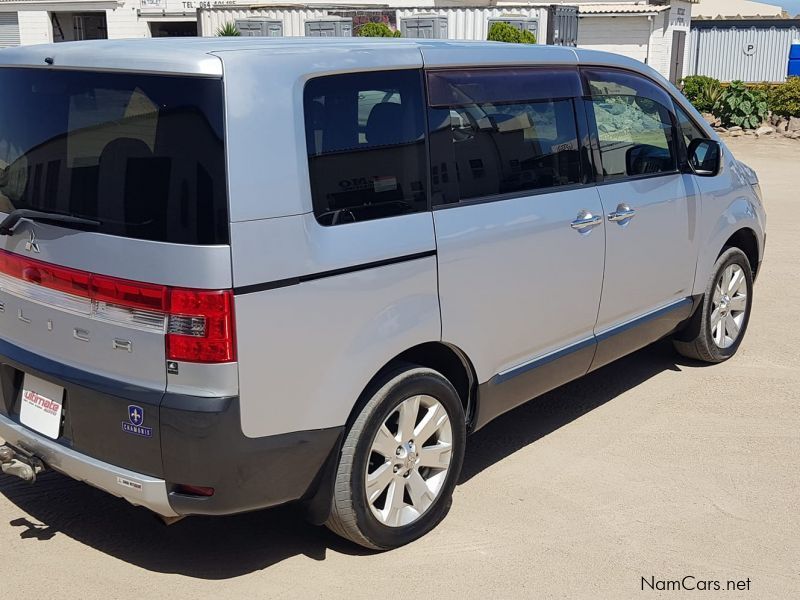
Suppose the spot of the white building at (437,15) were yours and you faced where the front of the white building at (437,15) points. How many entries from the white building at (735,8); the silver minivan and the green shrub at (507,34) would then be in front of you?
2

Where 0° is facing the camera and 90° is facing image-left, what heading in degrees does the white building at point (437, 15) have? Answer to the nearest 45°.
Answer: approximately 0°

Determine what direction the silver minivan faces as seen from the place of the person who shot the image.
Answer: facing away from the viewer and to the right of the viewer

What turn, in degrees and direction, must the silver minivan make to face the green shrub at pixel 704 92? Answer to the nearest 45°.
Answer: approximately 45° to its left

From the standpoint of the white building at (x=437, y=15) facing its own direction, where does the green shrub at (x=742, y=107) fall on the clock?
The green shrub is roughly at 11 o'clock from the white building.

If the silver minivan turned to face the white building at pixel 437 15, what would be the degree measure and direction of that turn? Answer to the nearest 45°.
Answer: approximately 45° to its left

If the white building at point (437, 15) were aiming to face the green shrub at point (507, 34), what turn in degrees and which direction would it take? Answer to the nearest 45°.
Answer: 0° — it already faces it

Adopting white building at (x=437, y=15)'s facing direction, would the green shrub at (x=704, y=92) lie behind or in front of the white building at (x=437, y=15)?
in front

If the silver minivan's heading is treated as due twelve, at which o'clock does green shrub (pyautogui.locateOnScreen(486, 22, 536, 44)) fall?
The green shrub is roughly at 11 o'clock from the silver minivan.
